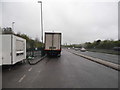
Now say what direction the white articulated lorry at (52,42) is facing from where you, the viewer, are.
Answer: facing away from the viewer
